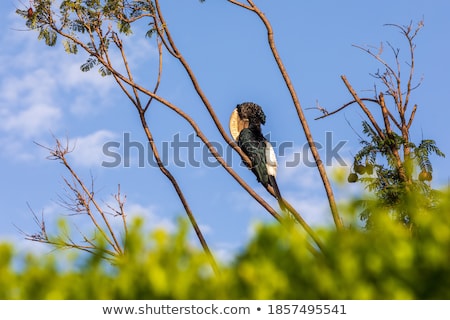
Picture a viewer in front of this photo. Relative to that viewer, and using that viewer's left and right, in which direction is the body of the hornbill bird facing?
facing to the left of the viewer
